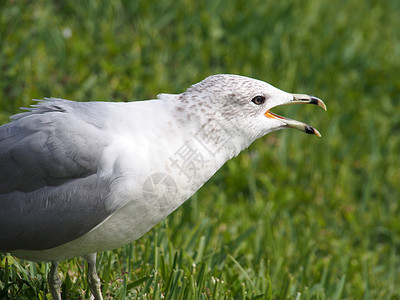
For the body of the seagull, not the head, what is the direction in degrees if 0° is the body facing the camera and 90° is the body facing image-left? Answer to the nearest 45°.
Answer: approximately 270°
